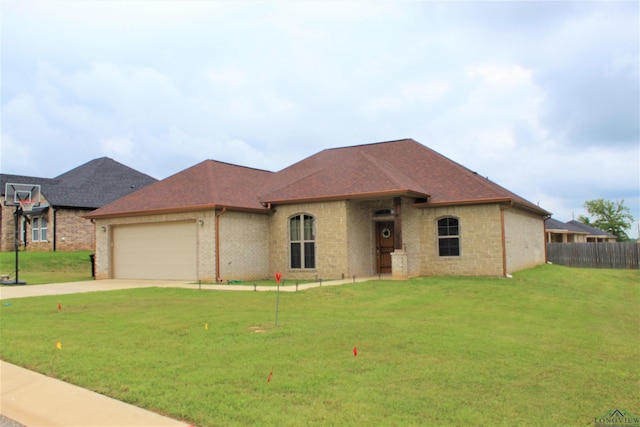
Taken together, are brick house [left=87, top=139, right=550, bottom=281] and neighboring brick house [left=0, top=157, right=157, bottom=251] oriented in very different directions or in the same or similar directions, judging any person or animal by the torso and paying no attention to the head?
same or similar directions

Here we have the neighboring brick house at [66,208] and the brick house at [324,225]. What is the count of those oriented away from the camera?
0

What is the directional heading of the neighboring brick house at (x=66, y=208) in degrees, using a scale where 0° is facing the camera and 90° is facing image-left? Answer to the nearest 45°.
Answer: approximately 45°

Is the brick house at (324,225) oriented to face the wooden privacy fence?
no

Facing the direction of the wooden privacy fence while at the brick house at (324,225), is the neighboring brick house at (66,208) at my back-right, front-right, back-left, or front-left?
back-left

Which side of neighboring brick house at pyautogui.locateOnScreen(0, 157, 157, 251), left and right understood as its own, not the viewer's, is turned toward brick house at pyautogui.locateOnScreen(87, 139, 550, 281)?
left

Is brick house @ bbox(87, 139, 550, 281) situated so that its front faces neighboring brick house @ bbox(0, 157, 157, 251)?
no

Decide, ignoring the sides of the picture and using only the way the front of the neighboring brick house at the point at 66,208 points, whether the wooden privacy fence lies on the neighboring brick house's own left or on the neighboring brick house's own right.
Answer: on the neighboring brick house's own left

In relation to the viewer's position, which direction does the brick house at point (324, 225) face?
facing the viewer and to the left of the viewer
